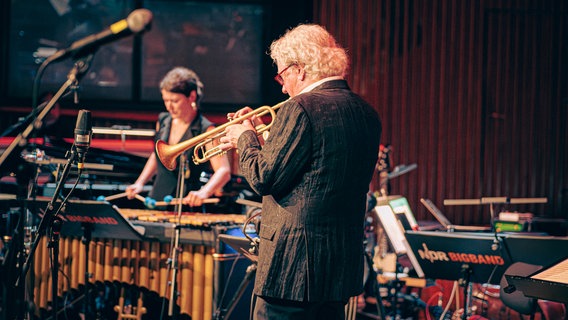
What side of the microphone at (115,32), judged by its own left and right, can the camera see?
right

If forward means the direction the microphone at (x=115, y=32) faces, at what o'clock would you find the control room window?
The control room window is roughly at 9 o'clock from the microphone.

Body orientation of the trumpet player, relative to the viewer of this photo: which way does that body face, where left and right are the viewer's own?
facing away from the viewer and to the left of the viewer

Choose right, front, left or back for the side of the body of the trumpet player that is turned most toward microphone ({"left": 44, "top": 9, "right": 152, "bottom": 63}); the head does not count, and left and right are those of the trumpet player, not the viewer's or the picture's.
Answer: left

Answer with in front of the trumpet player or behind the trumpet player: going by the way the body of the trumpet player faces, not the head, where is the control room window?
in front

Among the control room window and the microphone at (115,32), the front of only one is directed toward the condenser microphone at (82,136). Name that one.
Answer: the control room window

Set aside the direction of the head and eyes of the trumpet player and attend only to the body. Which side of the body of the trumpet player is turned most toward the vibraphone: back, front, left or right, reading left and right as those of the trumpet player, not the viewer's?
front

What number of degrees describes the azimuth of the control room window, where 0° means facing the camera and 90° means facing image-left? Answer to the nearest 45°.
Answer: approximately 0°

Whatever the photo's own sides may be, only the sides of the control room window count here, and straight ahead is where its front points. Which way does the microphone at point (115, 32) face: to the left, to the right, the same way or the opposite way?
to the left

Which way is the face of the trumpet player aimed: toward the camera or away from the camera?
away from the camera

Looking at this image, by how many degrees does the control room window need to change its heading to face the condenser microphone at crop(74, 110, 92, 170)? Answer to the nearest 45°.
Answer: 0° — it already faces it

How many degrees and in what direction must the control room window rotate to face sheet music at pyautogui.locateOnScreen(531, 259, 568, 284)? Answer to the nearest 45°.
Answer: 0° — it already faces it

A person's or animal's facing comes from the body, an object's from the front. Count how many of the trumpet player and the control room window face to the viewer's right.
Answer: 0
